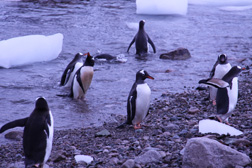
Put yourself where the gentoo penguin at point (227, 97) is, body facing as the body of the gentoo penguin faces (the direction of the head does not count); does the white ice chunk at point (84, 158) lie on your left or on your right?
on your right

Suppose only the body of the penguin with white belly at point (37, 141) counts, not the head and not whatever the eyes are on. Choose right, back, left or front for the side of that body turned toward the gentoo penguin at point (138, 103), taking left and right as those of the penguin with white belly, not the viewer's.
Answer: front

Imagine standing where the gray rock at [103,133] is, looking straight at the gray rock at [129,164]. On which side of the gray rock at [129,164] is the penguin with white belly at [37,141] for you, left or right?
right

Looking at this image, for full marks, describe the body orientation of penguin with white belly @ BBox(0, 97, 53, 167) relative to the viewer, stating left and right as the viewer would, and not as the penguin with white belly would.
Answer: facing away from the viewer and to the right of the viewer

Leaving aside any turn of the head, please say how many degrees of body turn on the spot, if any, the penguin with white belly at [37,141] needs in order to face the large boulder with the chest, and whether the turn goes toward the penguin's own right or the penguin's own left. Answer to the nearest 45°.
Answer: approximately 90° to the penguin's own right

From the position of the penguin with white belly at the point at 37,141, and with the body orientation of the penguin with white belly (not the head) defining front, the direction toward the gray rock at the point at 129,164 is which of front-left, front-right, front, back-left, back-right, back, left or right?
right

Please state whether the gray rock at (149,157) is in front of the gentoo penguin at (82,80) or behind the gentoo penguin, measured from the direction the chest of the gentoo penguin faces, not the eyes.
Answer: in front
